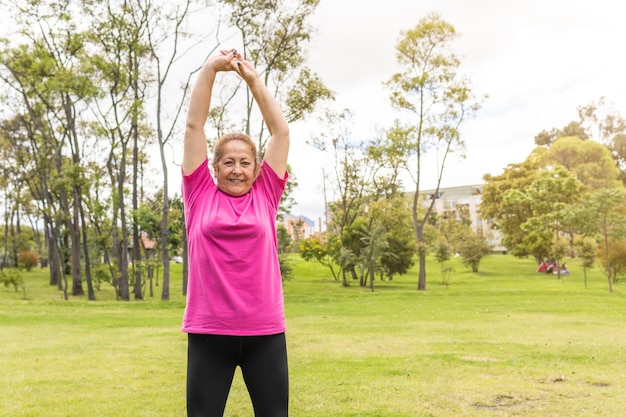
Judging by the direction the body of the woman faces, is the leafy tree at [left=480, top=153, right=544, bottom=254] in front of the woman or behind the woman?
behind

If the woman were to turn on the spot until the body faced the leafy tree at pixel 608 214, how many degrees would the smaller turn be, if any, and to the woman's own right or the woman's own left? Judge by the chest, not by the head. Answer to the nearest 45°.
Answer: approximately 135° to the woman's own left

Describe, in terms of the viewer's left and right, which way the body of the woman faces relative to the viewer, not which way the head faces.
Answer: facing the viewer
